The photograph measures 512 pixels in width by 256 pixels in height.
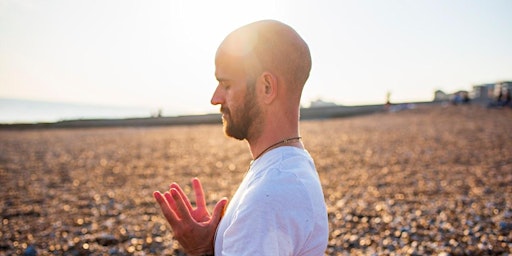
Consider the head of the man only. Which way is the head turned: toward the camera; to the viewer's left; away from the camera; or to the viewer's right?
to the viewer's left

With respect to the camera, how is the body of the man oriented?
to the viewer's left
